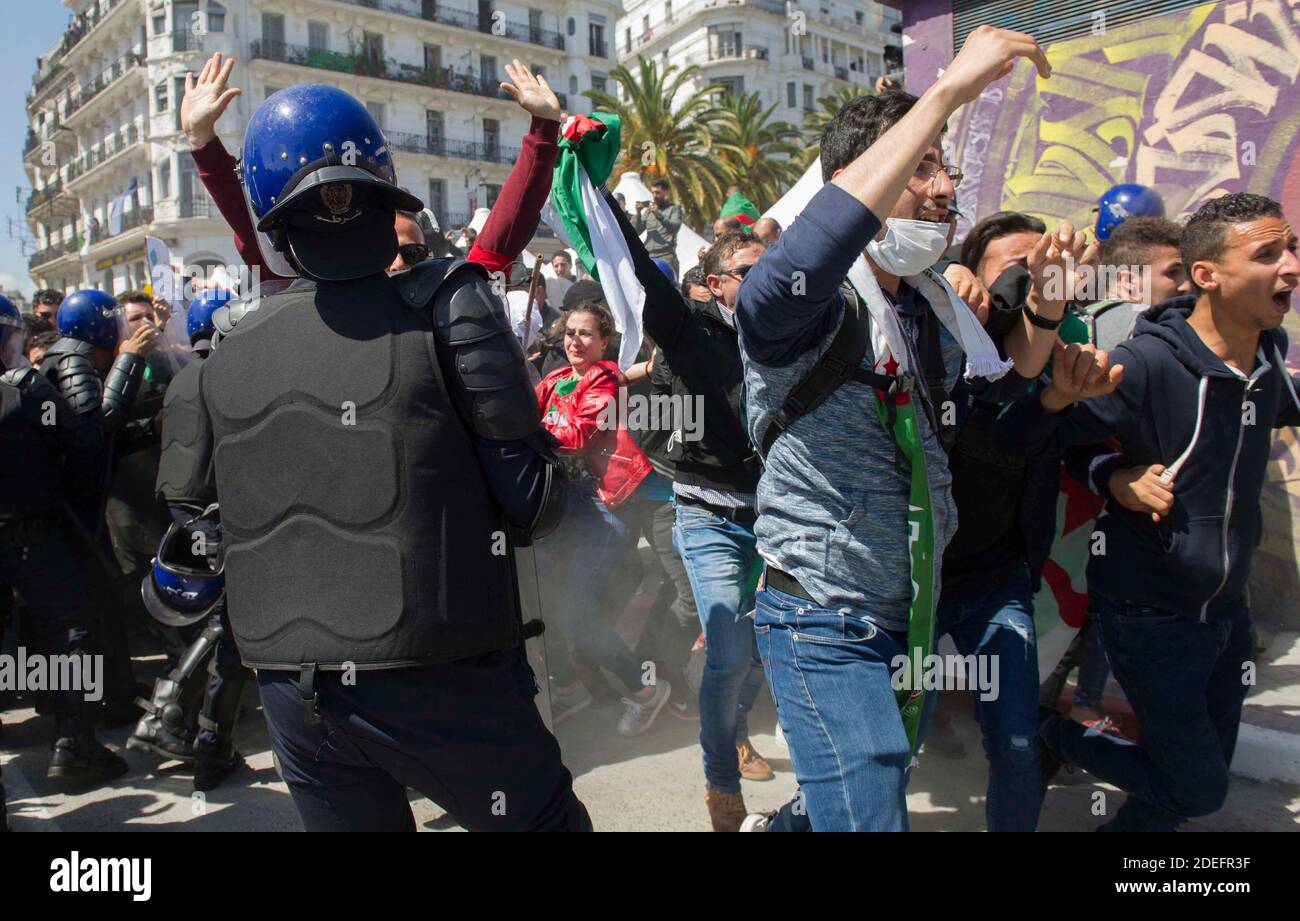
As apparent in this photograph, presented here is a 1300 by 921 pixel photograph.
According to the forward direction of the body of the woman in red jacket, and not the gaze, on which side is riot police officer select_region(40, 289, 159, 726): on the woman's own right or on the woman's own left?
on the woman's own right

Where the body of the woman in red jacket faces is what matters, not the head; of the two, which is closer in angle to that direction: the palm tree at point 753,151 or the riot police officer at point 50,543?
the riot police officer

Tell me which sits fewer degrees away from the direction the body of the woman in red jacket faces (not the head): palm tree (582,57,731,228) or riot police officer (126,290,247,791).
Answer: the riot police officer

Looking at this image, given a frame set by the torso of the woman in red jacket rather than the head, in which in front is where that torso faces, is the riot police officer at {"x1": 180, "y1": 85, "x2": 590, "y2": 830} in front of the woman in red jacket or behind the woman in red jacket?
in front

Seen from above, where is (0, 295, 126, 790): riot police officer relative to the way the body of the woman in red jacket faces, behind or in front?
in front

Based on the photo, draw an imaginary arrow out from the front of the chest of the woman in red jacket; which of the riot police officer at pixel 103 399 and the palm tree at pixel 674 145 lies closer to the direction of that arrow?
the riot police officer

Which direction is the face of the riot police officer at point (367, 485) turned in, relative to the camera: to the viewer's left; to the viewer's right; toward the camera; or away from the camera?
away from the camera

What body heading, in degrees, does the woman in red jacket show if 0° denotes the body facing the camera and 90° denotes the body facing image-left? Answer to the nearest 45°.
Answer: approximately 45°

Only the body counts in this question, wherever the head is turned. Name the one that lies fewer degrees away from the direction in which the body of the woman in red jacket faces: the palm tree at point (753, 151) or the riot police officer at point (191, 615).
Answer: the riot police officer

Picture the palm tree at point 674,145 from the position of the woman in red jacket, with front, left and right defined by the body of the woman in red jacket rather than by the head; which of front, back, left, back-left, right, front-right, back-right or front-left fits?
back-right
